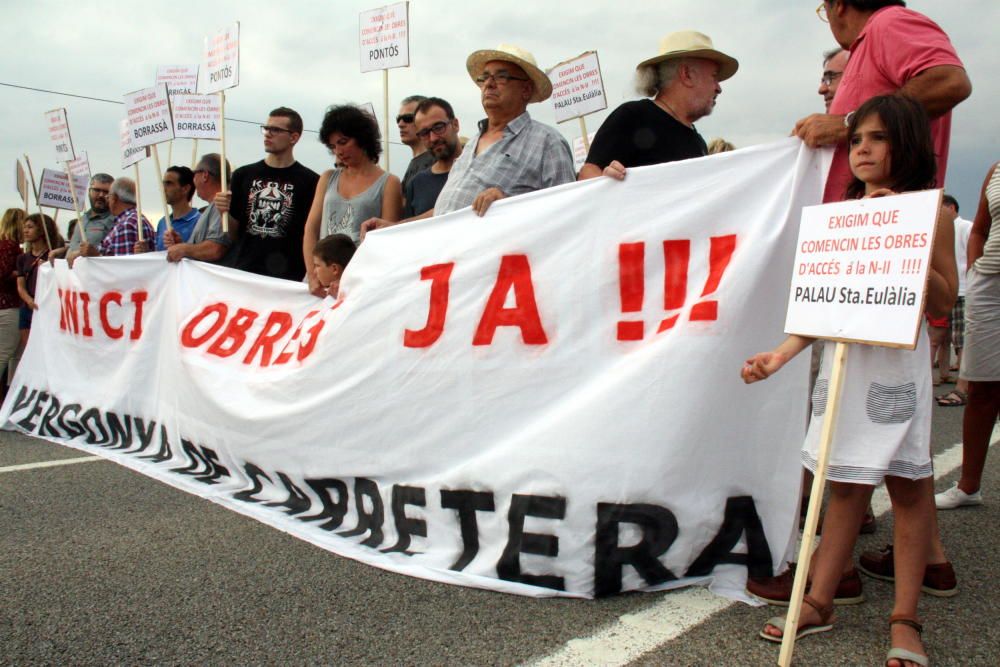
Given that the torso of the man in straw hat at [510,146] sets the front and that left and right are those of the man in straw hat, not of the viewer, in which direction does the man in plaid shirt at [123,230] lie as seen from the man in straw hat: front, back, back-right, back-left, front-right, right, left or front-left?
right

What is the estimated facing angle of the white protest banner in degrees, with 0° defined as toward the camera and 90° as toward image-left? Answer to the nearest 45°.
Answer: approximately 45°

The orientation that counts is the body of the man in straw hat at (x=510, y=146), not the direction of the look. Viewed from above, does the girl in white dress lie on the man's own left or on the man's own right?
on the man's own left

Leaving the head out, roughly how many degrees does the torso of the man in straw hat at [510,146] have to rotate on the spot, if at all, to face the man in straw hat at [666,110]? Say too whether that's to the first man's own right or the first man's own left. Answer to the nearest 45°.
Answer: approximately 90° to the first man's own left

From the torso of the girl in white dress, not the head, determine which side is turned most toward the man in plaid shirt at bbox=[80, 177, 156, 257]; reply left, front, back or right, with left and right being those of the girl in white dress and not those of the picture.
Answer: right

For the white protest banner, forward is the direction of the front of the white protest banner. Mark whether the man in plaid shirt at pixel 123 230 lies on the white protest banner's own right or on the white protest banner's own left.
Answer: on the white protest banner's own right

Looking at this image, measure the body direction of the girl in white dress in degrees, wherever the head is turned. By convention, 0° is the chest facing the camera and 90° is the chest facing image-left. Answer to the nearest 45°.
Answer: approximately 45°

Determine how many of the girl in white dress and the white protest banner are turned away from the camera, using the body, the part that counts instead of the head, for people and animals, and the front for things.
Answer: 0

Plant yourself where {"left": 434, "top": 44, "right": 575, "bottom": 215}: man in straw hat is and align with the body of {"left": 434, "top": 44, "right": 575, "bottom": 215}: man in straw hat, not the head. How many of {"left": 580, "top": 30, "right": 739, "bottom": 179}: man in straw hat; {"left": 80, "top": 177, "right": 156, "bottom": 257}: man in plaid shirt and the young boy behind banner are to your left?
1

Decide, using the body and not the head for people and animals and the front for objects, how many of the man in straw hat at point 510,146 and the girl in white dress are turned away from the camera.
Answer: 0

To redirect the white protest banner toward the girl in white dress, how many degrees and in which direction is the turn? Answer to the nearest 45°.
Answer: approximately 90° to its left

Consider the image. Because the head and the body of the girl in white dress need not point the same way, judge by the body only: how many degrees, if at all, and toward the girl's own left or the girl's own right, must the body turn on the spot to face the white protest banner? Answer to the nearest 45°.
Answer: approximately 45° to the girl's own right

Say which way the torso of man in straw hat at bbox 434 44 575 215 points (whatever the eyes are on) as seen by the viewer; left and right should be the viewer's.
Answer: facing the viewer and to the left of the viewer
